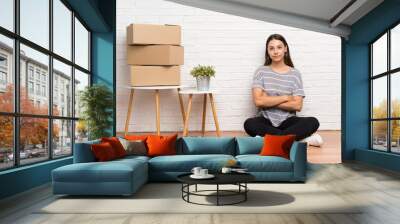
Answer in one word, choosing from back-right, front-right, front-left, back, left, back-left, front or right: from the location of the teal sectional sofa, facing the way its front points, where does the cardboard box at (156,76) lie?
back

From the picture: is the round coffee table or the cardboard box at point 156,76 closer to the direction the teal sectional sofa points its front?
the round coffee table

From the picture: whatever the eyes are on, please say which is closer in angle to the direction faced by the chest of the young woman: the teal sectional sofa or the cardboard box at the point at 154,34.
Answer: the teal sectional sofa

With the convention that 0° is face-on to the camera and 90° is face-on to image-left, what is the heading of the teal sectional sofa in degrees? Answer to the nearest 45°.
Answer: approximately 0°

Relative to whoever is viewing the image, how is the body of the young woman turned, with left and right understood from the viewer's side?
facing the viewer

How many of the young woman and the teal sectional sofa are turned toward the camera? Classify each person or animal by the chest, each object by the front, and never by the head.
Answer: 2
